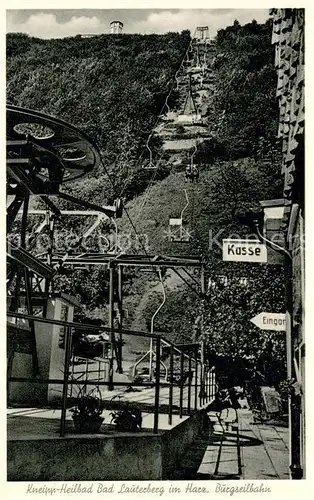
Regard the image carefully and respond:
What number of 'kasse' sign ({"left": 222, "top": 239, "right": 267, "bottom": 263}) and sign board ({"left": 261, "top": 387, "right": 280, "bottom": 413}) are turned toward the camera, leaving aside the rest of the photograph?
2

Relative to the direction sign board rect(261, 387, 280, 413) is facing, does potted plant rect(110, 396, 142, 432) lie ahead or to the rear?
ahead

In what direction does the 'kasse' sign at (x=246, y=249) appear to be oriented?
toward the camera

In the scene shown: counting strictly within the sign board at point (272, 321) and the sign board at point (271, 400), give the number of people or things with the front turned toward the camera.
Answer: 2

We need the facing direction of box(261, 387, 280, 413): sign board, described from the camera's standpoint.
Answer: facing the viewer

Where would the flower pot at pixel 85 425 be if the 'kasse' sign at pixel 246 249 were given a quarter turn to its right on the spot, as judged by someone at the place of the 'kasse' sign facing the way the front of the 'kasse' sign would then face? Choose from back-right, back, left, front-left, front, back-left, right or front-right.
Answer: front-left

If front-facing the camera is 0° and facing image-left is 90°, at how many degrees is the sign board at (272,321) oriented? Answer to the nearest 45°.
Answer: approximately 0°

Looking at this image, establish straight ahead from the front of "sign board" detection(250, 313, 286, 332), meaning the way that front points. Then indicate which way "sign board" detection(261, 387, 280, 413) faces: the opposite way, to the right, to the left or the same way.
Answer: the same way

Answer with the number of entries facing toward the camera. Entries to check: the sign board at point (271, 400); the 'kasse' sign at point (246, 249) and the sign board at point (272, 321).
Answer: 3
